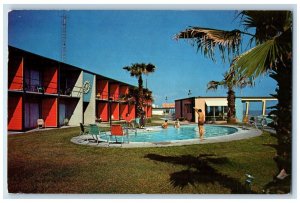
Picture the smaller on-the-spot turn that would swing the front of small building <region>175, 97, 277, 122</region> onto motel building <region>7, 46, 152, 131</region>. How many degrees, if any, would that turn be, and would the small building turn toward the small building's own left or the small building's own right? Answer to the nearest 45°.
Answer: approximately 45° to the small building's own right

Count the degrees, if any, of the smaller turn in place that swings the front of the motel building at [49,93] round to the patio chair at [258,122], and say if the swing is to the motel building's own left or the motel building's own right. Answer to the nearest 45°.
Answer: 0° — it already faces it

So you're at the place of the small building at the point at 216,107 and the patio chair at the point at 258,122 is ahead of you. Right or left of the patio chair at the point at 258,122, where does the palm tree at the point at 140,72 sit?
right

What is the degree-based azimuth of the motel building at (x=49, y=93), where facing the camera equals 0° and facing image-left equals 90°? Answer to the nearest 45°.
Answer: approximately 315°

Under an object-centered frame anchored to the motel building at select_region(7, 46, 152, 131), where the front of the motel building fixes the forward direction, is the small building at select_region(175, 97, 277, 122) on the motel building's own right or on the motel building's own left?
on the motel building's own left

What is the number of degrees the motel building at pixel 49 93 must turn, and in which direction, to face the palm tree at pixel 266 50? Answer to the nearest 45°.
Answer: approximately 45° to its right

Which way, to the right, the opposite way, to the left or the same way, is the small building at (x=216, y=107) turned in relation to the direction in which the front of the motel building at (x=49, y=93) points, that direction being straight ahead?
to the right

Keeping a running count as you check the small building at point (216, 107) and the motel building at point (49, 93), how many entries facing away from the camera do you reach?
0

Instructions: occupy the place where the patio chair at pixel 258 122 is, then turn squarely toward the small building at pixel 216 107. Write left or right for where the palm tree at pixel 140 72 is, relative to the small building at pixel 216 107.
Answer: left

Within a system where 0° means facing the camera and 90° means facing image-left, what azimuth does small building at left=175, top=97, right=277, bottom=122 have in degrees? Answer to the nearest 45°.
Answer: approximately 0°
